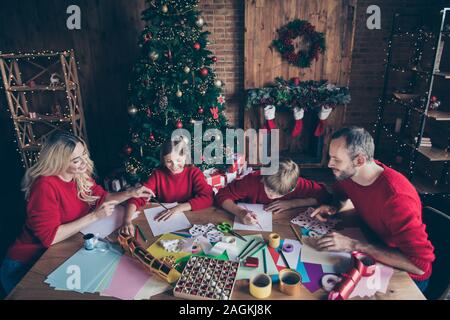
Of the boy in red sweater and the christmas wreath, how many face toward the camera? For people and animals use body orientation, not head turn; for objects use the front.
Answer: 2

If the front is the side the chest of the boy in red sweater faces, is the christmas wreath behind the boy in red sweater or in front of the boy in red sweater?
behind

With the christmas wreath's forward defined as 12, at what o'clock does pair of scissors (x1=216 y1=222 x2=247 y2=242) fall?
The pair of scissors is roughly at 12 o'clock from the christmas wreath.

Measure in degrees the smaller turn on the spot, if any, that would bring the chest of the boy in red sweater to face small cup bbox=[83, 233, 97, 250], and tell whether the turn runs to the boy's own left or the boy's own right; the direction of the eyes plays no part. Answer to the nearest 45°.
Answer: approximately 45° to the boy's own right

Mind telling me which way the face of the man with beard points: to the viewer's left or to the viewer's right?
to the viewer's left

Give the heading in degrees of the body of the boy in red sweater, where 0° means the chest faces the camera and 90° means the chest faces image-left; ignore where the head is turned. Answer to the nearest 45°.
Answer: approximately 0°

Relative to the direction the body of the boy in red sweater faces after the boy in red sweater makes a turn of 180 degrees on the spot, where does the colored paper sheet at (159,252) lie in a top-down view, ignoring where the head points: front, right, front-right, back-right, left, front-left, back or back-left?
back-left

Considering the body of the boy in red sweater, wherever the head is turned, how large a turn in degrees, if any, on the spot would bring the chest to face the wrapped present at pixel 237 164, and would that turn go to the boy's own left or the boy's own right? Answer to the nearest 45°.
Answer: approximately 180°

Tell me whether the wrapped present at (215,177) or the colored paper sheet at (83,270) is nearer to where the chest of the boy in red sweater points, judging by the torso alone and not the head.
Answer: the colored paper sheet

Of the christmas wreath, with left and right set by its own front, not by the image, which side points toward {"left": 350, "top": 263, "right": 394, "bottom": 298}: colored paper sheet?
front

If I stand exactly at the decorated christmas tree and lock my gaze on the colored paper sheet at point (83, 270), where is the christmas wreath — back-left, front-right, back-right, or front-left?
back-left

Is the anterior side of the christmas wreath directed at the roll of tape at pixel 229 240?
yes
